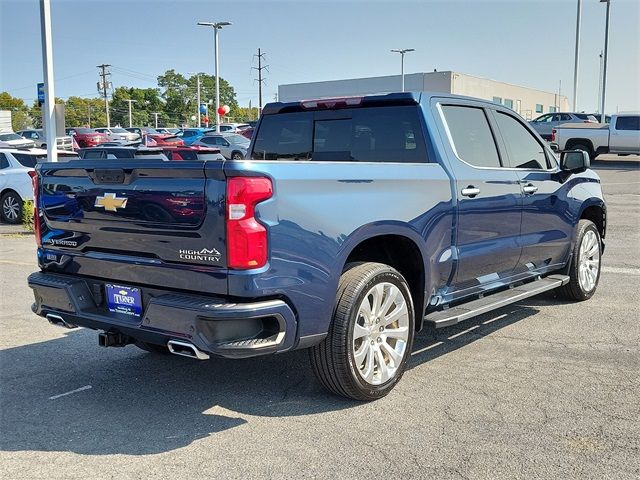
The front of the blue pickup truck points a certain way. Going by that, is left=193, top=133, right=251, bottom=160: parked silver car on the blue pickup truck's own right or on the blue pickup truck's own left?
on the blue pickup truck's own left

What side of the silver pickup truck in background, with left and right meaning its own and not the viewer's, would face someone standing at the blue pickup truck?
right

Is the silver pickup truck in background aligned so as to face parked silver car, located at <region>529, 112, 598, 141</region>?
no

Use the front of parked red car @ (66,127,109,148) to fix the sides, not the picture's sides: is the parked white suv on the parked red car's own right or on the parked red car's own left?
on the parked red car's own right

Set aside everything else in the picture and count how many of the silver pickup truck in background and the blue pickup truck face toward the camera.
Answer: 0

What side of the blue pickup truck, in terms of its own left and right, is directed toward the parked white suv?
left

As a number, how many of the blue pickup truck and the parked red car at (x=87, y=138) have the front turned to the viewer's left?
0

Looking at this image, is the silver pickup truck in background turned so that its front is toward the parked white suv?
no

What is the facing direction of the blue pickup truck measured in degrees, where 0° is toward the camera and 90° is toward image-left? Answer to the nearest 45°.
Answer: approximately 225°

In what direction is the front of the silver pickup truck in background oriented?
to the viewer's right

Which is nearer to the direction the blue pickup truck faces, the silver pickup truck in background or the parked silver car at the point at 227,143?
the silver pickup truck in background

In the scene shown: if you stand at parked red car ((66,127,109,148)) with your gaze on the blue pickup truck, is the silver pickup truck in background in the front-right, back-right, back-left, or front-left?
front-left
